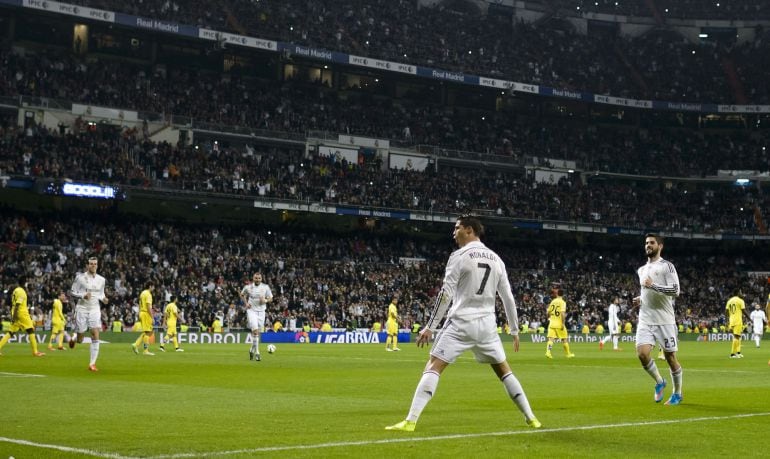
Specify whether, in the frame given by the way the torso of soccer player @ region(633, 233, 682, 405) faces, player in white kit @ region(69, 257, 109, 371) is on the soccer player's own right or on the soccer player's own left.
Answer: on the soccer player's own right

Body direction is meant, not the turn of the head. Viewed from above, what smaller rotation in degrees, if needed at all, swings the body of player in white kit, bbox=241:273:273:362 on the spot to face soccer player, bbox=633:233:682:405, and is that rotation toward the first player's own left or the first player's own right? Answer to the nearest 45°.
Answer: approximately 45° to the first player's own left

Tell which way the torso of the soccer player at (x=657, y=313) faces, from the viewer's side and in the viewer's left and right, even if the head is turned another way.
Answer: facing the viewer and to the left of the viewer

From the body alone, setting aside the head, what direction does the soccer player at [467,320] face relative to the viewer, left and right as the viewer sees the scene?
facing away from the viewer and to the left of the viewer

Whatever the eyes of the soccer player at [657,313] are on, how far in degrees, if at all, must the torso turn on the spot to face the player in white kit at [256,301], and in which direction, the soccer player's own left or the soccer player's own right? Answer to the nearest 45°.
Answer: approximately 90° to the soccer player's own right

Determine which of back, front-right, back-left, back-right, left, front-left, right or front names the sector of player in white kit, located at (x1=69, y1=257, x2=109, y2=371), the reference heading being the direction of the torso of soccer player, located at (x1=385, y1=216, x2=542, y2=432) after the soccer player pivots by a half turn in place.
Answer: back

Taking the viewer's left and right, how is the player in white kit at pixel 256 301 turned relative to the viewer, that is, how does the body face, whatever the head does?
facing the viewer

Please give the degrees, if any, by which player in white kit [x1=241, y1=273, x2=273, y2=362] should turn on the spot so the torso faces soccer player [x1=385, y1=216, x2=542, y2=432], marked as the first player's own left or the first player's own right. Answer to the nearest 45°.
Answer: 0° — they already face them

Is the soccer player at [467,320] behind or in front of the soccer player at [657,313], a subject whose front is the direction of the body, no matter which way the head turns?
in front
